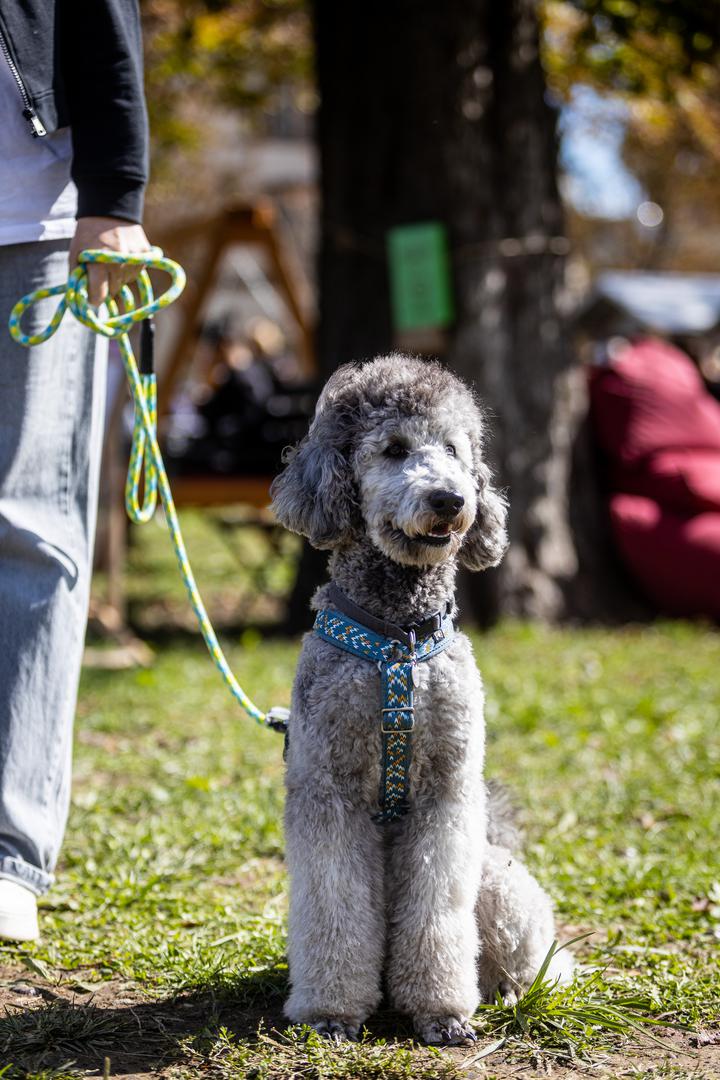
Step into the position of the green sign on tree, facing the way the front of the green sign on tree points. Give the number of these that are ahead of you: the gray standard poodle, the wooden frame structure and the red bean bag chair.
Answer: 1

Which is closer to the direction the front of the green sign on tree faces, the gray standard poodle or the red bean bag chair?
the gray standard poodle

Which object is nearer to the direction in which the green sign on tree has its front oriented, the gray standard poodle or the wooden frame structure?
the gray standard poodle

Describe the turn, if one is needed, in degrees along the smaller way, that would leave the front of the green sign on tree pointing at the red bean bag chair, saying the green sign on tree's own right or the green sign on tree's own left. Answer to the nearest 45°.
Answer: approximately 135° to the green sign on tree's own left

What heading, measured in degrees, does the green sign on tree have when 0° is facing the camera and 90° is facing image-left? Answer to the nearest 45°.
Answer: approximately 0°

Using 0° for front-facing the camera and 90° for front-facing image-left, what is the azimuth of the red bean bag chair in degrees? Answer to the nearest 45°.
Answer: approximately 315°

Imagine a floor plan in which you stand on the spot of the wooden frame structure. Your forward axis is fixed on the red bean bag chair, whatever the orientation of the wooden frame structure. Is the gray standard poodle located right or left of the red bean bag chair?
right
